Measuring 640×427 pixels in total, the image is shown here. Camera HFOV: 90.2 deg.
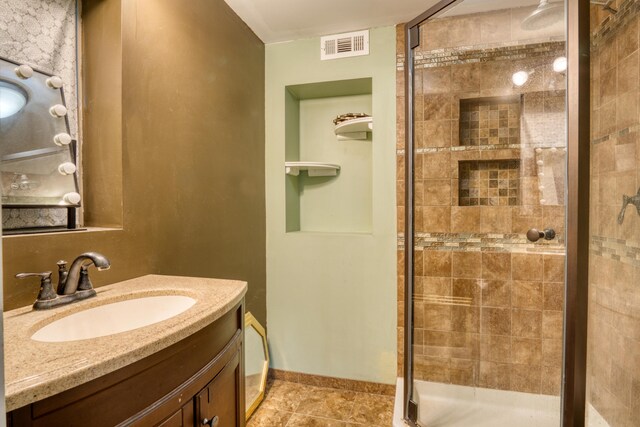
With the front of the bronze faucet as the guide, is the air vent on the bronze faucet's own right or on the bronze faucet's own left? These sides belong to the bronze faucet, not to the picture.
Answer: on the bronze faucet's own left

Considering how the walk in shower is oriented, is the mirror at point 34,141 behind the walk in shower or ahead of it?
ahead

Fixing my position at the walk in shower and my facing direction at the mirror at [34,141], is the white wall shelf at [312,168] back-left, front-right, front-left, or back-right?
front-right

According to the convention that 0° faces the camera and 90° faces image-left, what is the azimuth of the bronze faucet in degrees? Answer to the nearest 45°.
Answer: approximately 315°

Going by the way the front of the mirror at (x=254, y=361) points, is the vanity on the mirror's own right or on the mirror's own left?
on the mirror's own right

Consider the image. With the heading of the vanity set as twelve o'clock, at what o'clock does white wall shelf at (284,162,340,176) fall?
The white wall shelf is roughly at 9 o'clock from the vanity.

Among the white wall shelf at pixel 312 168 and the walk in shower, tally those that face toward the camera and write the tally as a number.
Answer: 2

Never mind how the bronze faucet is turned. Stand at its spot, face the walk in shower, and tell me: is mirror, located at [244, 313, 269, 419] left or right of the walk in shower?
left

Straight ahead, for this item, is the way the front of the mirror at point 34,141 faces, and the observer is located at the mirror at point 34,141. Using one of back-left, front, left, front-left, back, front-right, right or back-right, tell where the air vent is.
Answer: front-left

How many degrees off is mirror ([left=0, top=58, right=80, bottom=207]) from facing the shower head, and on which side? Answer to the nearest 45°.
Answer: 0° — it already faces it

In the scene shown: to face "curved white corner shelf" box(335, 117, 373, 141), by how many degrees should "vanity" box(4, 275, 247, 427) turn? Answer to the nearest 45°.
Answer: approximately 90° to its left

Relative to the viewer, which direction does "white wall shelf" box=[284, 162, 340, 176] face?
toward the camera

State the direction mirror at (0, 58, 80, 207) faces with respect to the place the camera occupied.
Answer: facing the viewer and to the right of the viewer
